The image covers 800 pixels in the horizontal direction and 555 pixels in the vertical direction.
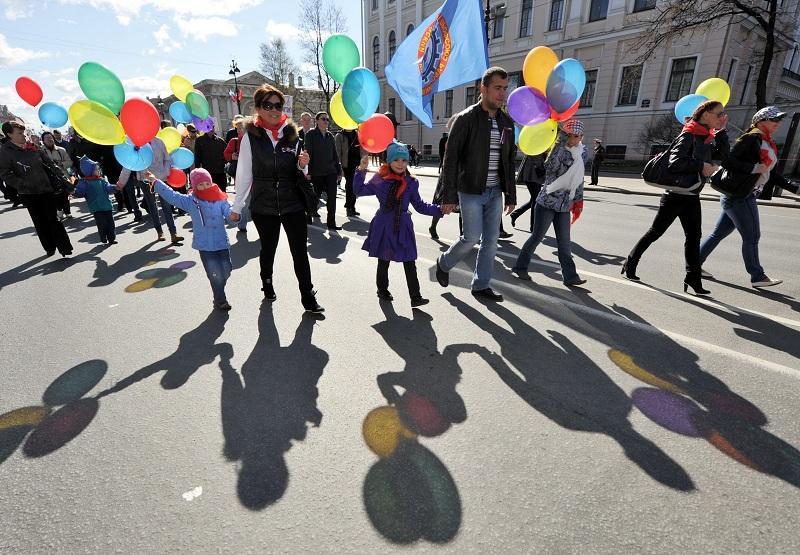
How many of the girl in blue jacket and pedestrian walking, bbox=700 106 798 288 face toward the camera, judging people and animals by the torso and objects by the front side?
1

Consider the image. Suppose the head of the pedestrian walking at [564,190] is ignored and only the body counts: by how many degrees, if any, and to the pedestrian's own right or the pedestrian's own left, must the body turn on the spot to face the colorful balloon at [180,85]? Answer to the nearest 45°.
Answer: approximately 135° to the pedestrian's own right

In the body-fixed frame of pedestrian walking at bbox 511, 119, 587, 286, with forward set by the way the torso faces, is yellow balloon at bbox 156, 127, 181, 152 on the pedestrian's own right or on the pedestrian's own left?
on the pedestrian's own right
